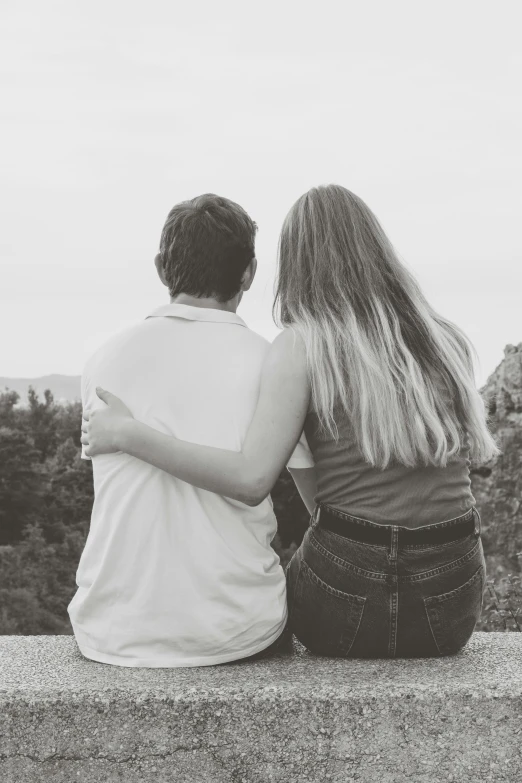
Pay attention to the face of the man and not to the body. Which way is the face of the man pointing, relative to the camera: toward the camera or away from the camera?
away from the camera

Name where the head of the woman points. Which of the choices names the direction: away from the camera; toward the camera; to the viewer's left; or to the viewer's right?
away from the camera

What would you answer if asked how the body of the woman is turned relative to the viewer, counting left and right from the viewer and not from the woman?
facing away from the viewer
